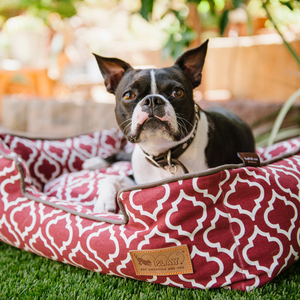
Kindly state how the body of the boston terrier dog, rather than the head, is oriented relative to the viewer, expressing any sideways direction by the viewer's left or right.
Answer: facing the viewer and to the left of the viewer
